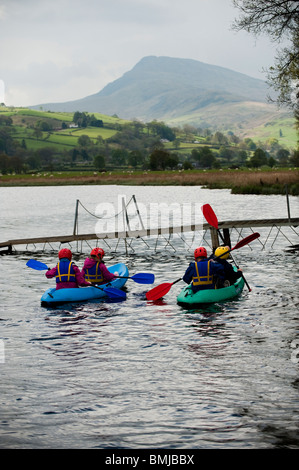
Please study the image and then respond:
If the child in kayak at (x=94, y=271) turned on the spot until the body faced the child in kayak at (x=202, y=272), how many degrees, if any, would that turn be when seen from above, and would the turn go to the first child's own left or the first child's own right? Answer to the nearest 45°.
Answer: approximately 90° to the first child's own right

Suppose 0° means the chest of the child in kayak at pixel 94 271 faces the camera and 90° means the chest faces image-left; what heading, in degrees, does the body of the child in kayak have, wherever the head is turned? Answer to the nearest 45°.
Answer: approximately 225°

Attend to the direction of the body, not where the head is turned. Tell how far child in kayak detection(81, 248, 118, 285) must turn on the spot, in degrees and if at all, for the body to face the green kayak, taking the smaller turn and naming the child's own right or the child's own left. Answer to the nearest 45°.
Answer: approximately 90° to the child's own right
